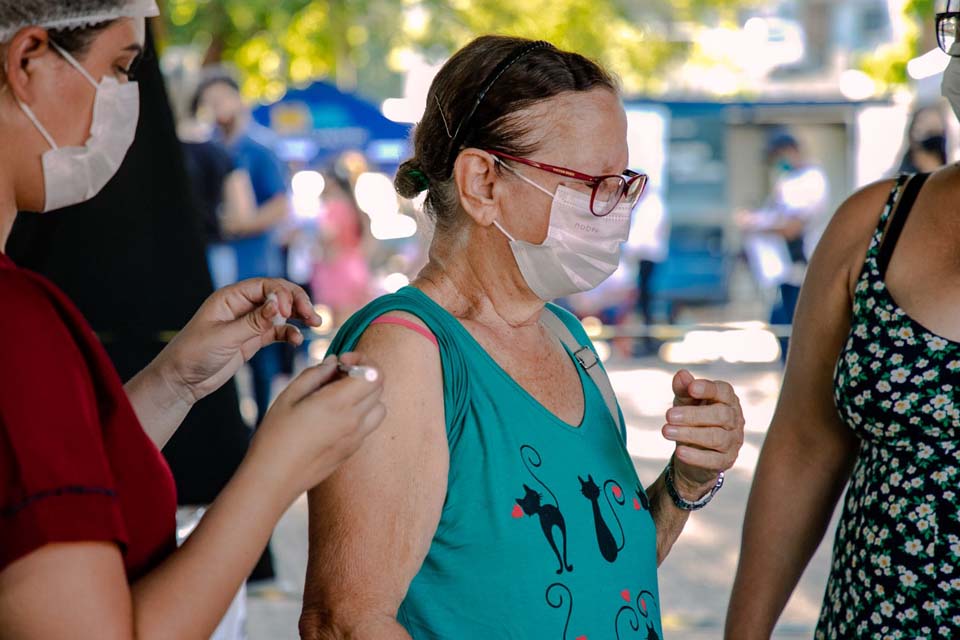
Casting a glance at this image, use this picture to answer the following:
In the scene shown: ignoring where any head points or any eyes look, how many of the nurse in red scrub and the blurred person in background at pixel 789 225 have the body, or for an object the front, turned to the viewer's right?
1

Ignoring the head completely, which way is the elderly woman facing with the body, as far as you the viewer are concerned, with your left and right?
facing the viewer and to the right of the viewer

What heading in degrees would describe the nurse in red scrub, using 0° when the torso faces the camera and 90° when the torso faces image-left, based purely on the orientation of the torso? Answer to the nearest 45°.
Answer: approximately 270°

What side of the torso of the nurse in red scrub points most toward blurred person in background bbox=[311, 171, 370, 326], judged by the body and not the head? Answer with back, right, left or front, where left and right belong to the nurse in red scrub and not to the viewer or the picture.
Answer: left

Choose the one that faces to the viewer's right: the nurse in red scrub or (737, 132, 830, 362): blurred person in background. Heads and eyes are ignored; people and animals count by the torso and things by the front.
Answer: the nurse in red scrub

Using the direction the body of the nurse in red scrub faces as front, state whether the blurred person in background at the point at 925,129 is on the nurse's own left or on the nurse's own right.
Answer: on the nurse's own left

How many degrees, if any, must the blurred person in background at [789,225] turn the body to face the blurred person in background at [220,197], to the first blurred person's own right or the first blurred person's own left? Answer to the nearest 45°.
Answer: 0° — they already face them

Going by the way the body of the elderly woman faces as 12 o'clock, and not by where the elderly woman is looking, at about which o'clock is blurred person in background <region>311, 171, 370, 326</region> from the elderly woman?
The blurred person in background is roughly at 7 o'clock from the elderly woman.

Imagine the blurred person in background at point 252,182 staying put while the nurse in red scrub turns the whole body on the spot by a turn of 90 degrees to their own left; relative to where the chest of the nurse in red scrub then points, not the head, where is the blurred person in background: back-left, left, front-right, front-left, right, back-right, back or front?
front

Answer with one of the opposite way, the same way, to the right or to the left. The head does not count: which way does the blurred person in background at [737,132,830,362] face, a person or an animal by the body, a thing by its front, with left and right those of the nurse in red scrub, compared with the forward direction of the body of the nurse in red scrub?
the opposite way

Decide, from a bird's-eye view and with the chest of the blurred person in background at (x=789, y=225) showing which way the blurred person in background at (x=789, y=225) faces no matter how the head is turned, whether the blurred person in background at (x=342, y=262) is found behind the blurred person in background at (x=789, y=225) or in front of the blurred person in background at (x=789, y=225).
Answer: in front

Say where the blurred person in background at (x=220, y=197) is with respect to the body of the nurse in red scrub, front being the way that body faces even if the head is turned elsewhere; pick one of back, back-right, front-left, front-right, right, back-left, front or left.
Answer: left

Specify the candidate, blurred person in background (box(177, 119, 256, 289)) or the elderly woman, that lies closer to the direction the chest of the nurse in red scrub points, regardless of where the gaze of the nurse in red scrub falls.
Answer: the elderly woman

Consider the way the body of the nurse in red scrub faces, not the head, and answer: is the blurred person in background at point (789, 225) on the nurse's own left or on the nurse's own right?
on the nurse's own left
